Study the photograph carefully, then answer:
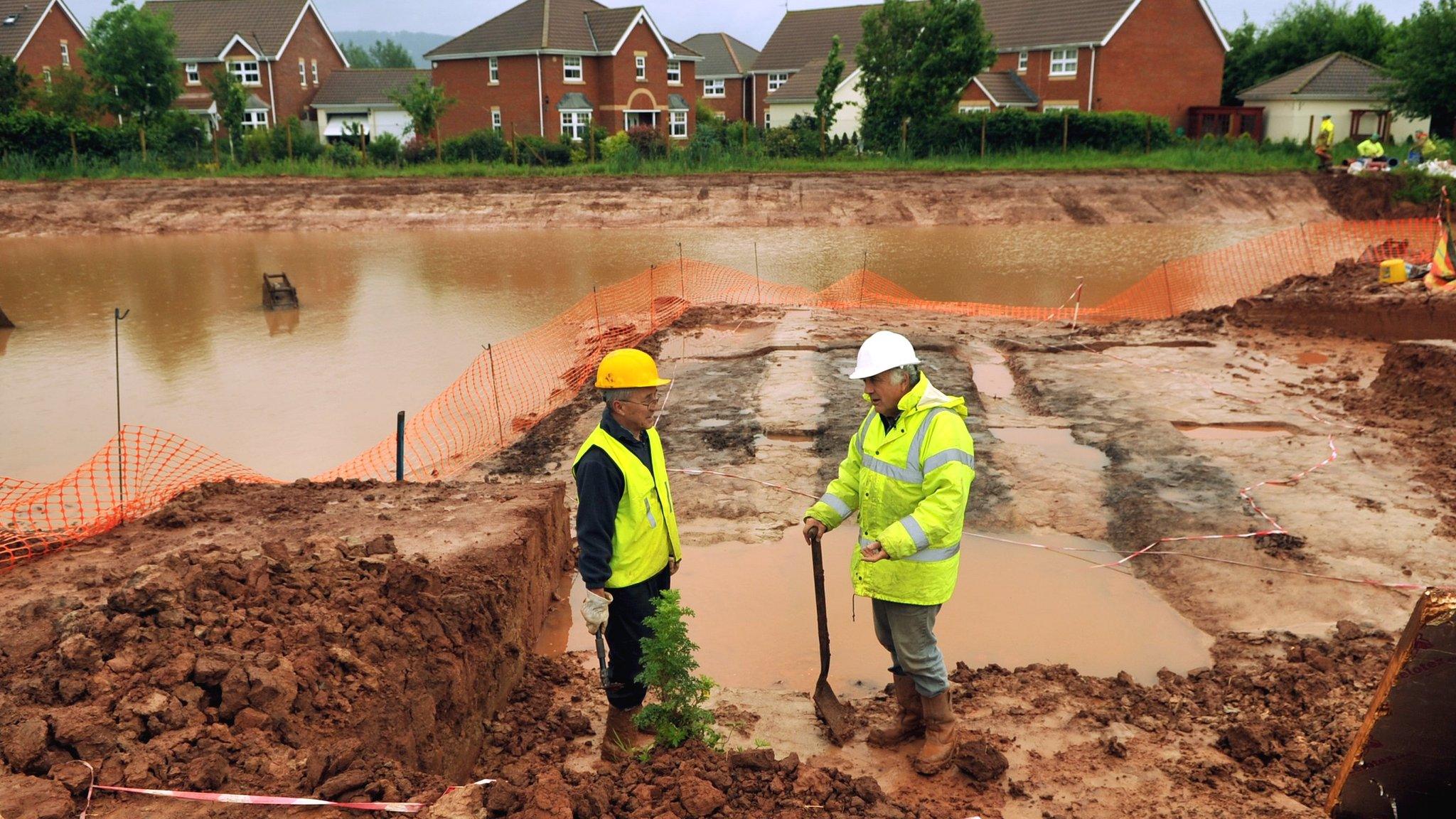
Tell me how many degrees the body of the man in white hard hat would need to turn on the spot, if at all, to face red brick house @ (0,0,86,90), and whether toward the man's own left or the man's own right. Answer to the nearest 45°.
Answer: approximately 90° to the man's own right

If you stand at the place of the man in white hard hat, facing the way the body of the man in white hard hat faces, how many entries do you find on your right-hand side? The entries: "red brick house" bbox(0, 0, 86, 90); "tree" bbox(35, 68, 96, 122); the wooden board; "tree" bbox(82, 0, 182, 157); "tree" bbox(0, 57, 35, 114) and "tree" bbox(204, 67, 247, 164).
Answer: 5

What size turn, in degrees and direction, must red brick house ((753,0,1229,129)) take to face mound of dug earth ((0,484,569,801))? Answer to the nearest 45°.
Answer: approximately 45° to its left

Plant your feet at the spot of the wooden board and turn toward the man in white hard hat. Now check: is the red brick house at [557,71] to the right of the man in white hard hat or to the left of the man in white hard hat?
right

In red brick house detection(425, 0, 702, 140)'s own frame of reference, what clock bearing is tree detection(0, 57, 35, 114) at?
The tree is roughly at 4 o'clock from the red brick house.

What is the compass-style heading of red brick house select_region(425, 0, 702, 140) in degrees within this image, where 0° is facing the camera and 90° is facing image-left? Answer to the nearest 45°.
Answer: approximately 315°

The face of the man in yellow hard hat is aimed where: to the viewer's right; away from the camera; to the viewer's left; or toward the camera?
to the viewer's right

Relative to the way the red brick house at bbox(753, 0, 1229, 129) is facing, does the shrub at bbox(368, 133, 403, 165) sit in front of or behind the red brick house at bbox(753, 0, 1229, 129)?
in front

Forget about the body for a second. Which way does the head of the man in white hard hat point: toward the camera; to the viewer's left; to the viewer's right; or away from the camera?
to the viewer's left

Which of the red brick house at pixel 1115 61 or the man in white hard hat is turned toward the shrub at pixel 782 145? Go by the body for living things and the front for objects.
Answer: the red brick house

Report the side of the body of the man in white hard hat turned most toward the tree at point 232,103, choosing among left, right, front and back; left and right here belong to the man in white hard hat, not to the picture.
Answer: right

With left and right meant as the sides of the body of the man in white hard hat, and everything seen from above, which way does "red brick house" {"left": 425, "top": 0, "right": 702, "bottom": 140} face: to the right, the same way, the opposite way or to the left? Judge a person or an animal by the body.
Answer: to the left

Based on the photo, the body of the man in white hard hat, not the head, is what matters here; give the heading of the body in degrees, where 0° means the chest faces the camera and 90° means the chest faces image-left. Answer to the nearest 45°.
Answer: approximately 45°

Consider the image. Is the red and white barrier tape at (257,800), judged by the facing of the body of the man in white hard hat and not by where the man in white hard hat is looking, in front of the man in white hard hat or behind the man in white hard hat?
in front
